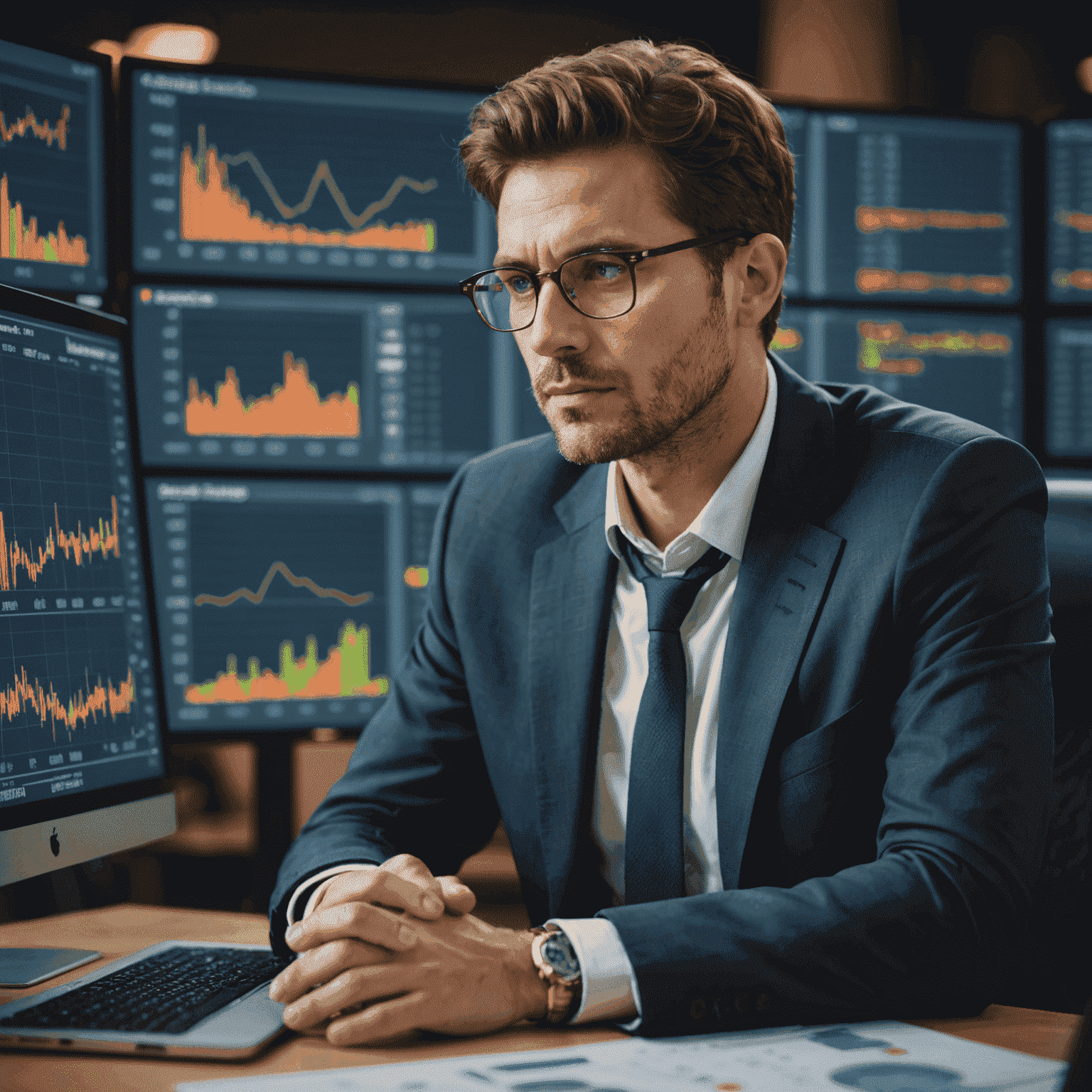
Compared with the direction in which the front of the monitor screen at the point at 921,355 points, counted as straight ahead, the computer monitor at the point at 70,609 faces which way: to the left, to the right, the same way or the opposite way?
to the left

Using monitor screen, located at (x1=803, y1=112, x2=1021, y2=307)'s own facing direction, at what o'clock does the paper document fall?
The paper document is roughly at 12 o'clock from the monitor screen.

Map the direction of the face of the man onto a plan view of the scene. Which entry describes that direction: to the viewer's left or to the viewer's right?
to the viewer's left

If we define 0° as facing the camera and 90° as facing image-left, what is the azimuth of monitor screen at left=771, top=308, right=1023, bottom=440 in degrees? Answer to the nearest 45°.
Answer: approximately 0°

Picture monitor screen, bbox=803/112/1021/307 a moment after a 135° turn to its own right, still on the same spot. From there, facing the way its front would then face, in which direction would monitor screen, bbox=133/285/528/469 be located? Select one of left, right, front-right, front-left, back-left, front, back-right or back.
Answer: left

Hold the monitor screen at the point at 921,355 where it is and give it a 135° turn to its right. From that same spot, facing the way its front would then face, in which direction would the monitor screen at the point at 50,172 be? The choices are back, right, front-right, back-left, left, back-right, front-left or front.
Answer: left

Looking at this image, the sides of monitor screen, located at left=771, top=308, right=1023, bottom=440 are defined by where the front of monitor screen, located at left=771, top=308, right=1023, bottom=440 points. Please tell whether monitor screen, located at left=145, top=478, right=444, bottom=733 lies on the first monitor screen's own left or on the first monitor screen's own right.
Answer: on the first monitor screen's own right

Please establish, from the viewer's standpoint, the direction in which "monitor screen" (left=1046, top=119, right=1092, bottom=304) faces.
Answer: facing the viewer

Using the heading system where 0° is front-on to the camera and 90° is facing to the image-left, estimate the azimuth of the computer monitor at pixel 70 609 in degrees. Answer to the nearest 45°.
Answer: approximately 315°
